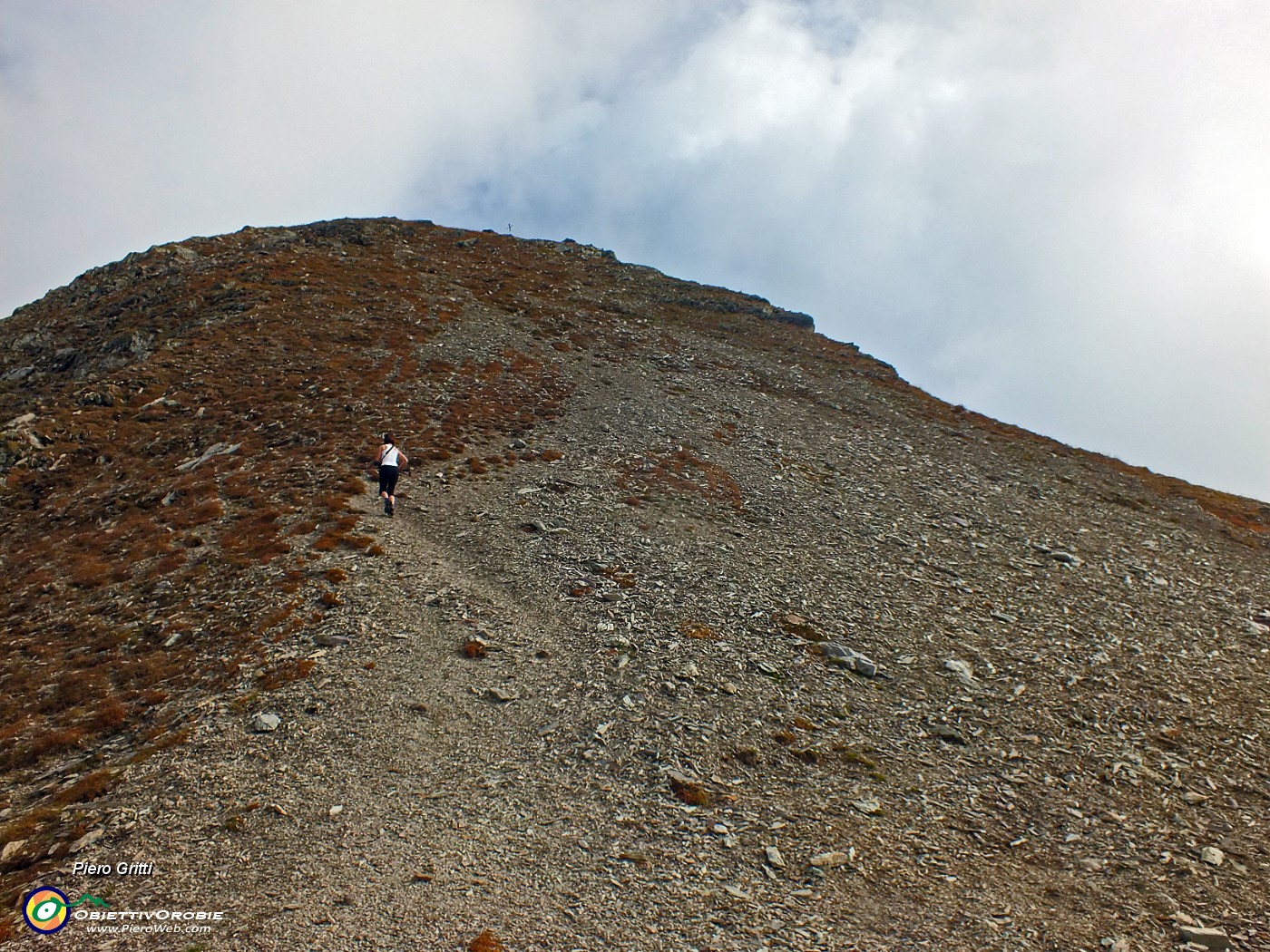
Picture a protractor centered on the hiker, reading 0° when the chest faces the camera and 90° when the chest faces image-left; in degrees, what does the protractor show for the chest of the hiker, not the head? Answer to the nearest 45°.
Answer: approximately 180°

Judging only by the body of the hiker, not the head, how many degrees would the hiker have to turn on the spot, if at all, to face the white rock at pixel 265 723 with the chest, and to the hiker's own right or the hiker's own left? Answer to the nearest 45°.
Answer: approximately 180°
